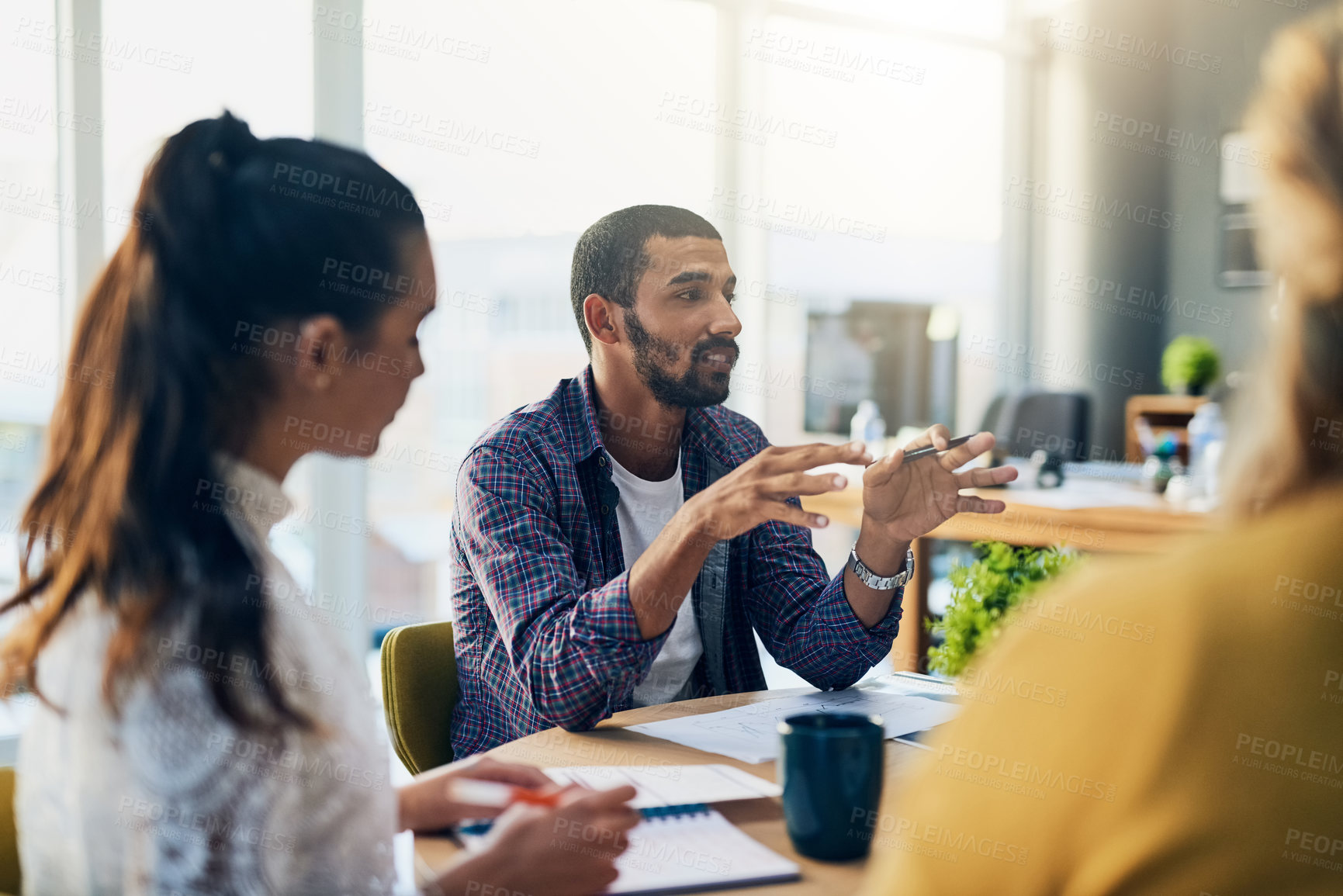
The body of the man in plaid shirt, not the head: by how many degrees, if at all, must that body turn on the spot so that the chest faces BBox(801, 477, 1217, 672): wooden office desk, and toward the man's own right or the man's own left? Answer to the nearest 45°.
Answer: approximately 90° to the man's own left

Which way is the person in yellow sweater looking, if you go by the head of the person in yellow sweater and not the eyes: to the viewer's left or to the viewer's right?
to the viewer's left

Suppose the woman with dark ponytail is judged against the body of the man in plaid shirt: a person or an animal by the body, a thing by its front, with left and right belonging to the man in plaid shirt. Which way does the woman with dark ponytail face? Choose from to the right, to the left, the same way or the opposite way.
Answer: to the left

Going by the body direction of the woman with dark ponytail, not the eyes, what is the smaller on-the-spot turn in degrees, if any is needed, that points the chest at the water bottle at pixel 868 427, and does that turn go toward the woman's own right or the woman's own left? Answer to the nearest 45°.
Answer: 0° — they already face it

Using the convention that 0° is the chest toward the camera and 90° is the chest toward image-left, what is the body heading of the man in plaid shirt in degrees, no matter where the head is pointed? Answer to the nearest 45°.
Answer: approximately 315°

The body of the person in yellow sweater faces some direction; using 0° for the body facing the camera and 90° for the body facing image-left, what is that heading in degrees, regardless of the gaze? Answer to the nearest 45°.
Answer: approximately 135°

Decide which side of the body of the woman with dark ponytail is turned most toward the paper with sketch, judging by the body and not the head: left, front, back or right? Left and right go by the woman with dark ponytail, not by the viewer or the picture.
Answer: front

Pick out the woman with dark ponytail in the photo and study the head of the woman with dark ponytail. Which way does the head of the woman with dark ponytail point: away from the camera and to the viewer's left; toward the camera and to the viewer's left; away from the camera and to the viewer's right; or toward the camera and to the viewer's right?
away from the camera and to the viewer's right

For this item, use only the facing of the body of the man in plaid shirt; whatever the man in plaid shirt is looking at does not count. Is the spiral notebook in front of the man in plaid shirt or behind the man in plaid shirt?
in front

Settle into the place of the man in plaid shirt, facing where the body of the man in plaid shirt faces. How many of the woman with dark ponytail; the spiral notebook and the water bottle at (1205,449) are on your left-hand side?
1

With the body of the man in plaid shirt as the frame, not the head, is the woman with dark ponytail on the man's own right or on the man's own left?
on the man's own right

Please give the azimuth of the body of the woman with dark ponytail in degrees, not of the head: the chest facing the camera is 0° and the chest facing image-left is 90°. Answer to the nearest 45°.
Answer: approximately 225°

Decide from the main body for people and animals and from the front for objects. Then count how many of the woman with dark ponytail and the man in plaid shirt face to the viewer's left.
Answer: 0

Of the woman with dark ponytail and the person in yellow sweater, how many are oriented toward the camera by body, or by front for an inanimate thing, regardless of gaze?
0

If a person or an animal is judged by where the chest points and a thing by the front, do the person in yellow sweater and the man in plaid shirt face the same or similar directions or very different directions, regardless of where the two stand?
very different directions
